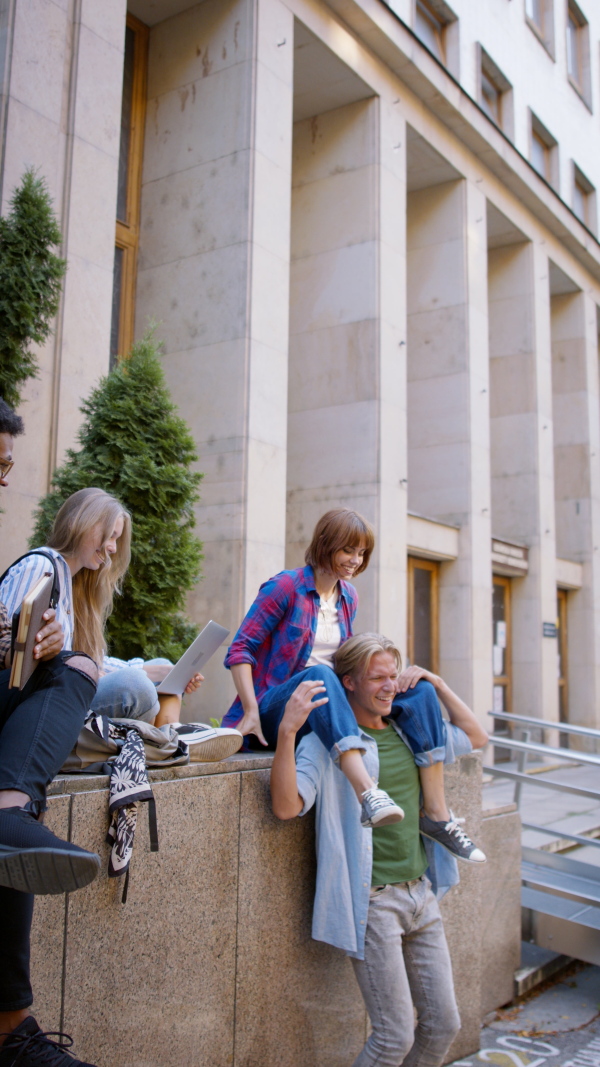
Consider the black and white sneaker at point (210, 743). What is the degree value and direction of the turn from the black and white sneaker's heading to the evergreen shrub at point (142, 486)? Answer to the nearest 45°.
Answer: approximately 90° to its left

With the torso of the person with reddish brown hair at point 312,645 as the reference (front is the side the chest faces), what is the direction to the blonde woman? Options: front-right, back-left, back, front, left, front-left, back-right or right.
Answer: right

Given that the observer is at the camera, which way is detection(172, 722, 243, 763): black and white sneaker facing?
facing to the right of the viewer

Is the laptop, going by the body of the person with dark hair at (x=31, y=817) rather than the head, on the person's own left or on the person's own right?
on the person's own left

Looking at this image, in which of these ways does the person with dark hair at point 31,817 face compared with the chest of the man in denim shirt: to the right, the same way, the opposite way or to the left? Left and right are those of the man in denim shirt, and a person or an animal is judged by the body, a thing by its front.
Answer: to the left

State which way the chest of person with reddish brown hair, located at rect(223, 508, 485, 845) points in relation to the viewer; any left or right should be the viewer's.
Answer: facing the viewer and to the right of the viewer

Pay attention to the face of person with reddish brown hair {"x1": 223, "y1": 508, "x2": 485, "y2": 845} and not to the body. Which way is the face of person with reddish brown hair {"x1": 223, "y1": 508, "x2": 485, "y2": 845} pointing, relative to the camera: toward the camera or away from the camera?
toward the camera

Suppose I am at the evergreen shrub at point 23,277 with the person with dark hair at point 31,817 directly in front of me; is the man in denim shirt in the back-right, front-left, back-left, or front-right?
front-left

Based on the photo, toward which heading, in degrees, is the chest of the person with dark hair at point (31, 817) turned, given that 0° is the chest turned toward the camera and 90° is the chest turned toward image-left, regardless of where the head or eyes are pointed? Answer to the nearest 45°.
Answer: approximately 270°

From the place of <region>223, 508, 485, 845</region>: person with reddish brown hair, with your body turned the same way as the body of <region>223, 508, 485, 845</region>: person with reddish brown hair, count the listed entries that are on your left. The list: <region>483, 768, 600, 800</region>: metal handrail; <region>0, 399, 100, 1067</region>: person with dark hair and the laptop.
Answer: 1

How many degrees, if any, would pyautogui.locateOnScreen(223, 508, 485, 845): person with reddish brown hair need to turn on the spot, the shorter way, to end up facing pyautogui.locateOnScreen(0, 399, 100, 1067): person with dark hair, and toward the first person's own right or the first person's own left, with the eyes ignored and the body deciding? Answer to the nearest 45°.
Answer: approximately 90° to the first person's own right

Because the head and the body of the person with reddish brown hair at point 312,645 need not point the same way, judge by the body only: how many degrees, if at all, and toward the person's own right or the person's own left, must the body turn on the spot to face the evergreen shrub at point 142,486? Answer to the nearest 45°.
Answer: approximately 180°

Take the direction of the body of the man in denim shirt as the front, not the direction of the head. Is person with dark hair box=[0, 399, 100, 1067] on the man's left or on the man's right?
on the man's right

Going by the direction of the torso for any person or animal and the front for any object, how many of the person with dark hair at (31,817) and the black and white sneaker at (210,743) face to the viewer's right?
2
